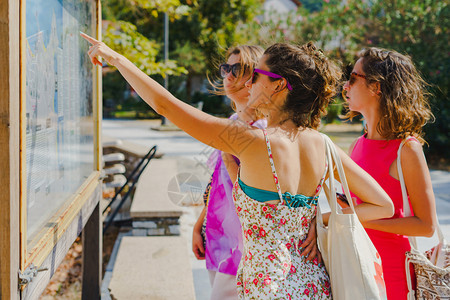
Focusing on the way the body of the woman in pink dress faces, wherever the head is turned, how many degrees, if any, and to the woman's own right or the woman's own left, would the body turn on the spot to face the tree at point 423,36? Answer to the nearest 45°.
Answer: approximately 135° to the woman's own right

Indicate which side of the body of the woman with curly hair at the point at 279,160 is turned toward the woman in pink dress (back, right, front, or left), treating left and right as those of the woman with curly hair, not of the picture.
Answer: right

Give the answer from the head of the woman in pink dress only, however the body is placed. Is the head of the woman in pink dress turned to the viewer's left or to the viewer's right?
to the viewer's left

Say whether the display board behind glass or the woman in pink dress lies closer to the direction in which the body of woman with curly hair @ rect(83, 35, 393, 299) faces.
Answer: the display board behind glass

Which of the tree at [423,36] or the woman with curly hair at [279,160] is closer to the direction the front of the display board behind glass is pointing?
the woman with curly hair

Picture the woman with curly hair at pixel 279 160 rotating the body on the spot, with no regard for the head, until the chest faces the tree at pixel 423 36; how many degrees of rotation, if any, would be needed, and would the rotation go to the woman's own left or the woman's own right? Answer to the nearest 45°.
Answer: approximately 45° to the woman's own right

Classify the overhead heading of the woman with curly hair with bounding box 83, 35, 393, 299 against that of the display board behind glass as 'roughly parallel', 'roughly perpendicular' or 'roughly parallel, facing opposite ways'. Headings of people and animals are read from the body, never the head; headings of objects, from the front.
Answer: roughly parallel, facing opposite ways

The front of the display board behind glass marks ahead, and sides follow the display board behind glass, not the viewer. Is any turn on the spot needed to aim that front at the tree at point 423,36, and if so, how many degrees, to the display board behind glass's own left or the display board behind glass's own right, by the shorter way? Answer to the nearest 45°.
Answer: approximately 90° to the display board behind glass's own left

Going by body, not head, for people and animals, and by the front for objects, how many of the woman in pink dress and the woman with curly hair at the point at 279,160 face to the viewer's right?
0
